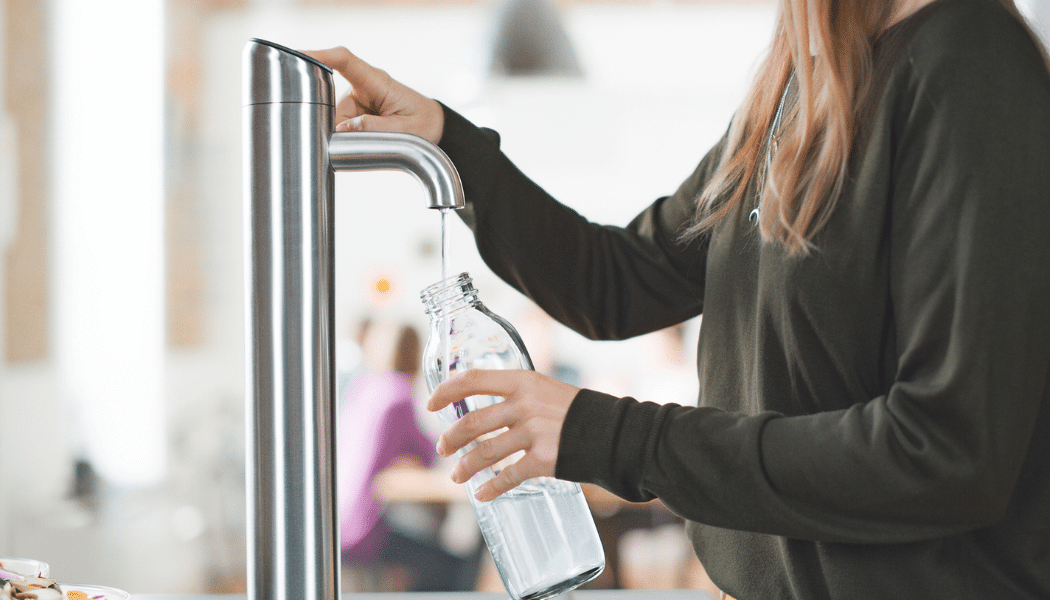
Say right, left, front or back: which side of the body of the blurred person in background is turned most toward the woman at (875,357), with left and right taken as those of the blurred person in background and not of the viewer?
right

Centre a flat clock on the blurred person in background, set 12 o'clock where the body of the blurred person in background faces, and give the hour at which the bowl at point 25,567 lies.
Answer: The bowl is roughly at 3 o'clock from the blurred person in background.

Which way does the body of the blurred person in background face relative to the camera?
to the viewer's right

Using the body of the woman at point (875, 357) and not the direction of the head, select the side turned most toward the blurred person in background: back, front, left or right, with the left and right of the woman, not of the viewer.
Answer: right

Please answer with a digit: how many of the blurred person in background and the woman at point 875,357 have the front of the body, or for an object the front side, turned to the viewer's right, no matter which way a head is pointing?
1

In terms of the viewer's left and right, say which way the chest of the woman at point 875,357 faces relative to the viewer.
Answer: facing the viewer and to the left of the viewer

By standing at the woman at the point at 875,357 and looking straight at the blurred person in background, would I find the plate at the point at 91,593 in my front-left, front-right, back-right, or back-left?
front-left
